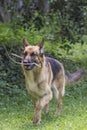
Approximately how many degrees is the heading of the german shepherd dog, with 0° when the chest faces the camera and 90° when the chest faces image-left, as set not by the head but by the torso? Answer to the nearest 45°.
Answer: approximately 45°
